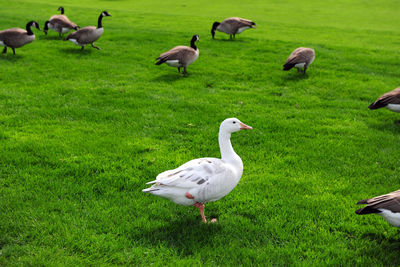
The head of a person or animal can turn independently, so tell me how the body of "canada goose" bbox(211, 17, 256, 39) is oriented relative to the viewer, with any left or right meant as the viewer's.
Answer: facing to the left of the viewer

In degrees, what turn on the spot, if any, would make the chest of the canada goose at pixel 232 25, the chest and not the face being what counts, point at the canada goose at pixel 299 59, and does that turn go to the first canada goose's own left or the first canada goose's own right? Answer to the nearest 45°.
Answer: approximately 90° to the first canada goose's own left

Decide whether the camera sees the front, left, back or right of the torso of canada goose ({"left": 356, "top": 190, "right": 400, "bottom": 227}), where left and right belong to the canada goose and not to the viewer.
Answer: right

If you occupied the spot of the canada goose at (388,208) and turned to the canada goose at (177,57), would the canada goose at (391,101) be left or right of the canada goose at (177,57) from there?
right

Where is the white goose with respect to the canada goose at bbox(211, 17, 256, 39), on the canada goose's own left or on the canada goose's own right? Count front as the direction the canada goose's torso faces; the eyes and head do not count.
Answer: on the canada goose's own left
